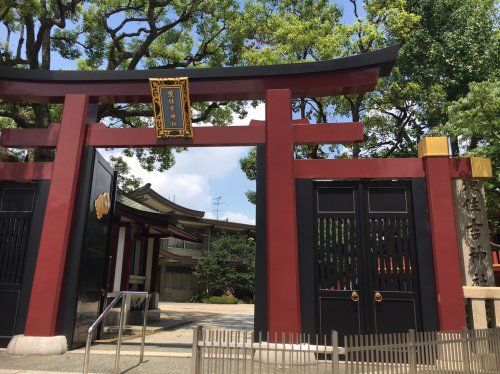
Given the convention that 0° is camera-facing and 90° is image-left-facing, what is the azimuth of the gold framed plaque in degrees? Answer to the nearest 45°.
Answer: approximately 0°

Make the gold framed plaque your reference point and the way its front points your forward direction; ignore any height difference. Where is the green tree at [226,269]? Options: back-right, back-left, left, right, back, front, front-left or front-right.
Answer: back

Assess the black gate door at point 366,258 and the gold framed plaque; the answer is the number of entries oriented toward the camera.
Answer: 2

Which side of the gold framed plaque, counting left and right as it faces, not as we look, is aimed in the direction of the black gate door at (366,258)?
left

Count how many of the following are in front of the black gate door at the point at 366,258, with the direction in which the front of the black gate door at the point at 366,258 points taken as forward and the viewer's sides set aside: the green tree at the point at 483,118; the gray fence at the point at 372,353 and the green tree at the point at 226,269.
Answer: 1

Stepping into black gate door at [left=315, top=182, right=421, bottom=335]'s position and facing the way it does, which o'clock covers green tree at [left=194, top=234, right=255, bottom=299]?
The green tree is roughly at 5 o'clock from the black gate door.

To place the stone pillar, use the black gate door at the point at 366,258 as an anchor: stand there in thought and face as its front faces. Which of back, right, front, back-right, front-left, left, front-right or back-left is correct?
left

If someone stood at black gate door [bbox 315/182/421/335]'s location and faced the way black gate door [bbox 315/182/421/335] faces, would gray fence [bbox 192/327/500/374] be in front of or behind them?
in front

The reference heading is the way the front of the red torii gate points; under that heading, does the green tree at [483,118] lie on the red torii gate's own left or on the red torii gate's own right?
on the red torii gate's own left

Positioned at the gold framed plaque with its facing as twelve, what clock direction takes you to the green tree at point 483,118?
The green tree is roughly at 9 o'clock from the gold framed plaque.

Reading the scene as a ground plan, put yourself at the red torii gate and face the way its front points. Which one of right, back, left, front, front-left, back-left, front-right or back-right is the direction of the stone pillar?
left

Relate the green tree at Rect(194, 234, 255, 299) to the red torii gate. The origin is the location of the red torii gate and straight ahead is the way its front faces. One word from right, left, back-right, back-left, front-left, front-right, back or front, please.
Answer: back
